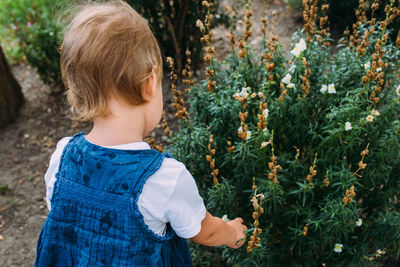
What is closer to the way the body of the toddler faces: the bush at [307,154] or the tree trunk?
the bush

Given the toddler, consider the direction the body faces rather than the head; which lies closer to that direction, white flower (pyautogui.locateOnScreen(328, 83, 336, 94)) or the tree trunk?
the white flower

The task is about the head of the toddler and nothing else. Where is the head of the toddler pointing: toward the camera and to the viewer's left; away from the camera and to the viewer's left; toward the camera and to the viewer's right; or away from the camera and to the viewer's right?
away from the camera and to the viewer's right

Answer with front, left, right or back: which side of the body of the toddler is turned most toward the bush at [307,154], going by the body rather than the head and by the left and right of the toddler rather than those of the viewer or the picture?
front

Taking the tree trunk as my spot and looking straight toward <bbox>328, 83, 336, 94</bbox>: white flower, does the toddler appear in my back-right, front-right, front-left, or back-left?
front-right

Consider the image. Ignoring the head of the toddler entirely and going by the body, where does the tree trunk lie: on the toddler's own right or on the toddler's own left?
on the toddler's own left

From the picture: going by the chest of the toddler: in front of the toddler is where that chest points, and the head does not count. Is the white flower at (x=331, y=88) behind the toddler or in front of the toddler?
in front

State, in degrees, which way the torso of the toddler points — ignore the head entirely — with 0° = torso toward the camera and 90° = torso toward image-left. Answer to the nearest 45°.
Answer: approximately 225°

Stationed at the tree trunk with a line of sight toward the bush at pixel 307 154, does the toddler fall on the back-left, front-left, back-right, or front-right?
front-right
